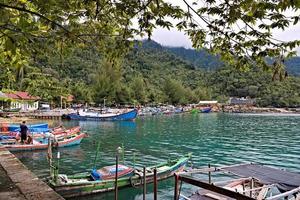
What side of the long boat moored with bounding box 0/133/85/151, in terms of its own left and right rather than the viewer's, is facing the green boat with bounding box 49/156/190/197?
right

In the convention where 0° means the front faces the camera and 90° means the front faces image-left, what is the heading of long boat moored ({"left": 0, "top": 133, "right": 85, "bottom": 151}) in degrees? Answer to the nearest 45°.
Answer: approximately 270°
